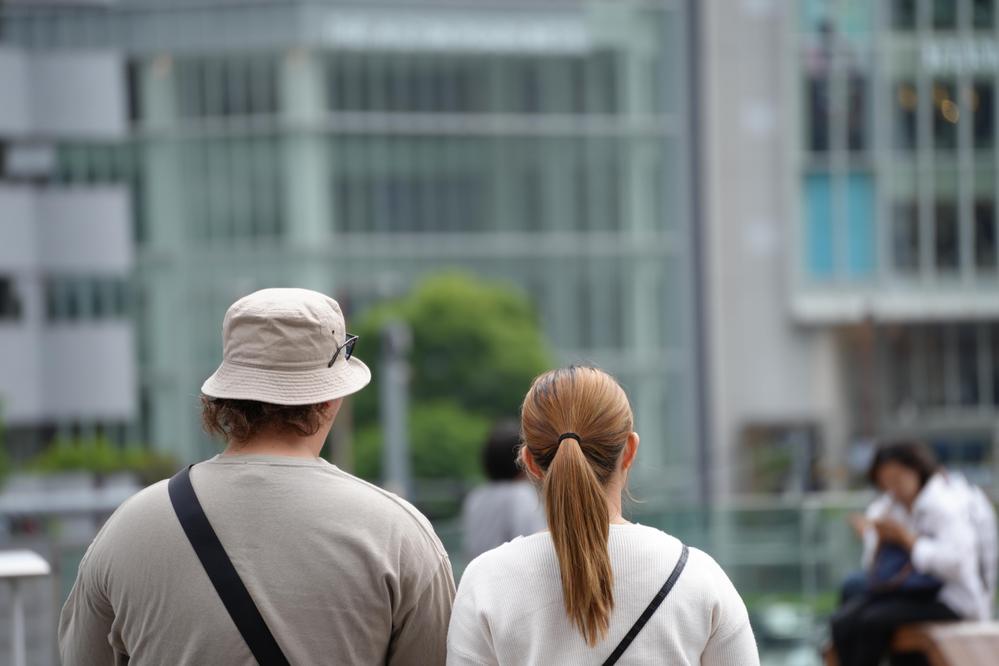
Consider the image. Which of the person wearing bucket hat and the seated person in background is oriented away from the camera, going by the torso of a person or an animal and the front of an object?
the person wearing bucket hat

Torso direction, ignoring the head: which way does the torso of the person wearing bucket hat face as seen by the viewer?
away from the camera

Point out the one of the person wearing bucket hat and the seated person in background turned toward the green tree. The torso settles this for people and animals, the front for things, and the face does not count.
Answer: the person wearing bucket hat

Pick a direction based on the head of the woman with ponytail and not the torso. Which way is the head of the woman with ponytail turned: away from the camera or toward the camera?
away from the camera

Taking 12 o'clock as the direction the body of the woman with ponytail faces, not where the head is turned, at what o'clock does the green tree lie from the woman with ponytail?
The green tree is roughly at 12 o'clock from the woman with ponytail.

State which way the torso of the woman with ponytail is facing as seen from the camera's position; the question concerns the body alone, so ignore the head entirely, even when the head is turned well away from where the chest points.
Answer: away from the camera

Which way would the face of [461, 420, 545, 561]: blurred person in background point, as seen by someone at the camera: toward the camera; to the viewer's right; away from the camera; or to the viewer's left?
away from the camera

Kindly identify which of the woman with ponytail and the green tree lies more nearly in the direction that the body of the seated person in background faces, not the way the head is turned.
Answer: the woman with ponytail

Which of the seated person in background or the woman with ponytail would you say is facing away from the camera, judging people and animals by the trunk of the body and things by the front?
the woman with ponytail

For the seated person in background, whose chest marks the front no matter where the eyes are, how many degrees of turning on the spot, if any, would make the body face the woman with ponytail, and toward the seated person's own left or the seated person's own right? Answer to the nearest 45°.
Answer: approximately 45° to the seated person's own left

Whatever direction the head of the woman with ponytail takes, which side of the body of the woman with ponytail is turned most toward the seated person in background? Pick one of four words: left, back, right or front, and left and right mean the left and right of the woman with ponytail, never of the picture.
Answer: front

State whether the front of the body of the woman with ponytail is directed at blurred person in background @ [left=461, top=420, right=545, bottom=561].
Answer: yes

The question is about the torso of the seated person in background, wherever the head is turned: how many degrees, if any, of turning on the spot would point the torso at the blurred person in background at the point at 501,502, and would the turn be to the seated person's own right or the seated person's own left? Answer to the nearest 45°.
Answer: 0° — they already face them
